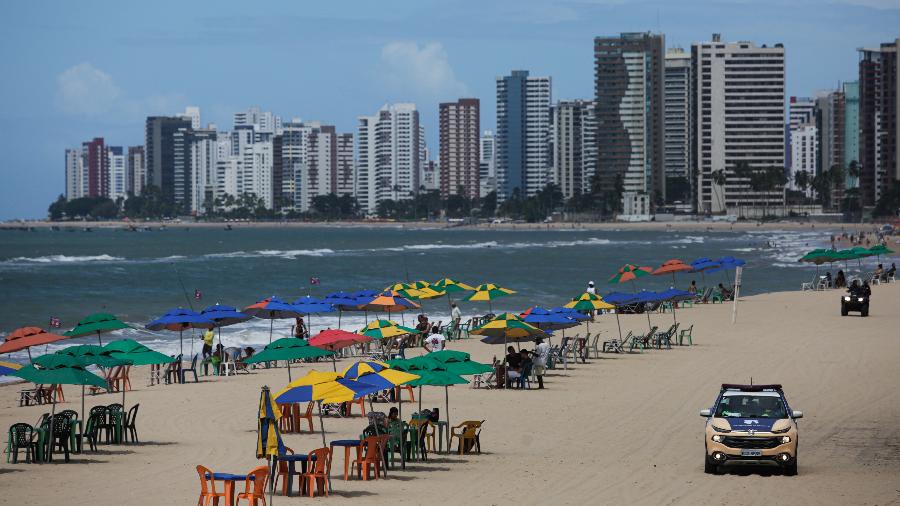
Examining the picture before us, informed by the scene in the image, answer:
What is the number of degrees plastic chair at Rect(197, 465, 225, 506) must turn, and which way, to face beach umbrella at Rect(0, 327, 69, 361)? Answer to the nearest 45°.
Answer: approximately 90° to its left

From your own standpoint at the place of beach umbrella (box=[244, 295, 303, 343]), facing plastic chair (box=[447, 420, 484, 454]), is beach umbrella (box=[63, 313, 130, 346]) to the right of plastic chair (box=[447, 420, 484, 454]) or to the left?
right

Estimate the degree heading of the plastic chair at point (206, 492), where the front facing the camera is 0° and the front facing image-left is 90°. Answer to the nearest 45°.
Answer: approximately 270°

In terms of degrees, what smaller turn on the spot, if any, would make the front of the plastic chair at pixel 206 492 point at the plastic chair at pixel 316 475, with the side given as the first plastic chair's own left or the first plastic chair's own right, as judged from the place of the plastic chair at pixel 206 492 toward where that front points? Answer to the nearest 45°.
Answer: approximately 45° to the first plastic chair's own left

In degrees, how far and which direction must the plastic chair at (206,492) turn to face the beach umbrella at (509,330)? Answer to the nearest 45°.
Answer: approximately 45° to its left

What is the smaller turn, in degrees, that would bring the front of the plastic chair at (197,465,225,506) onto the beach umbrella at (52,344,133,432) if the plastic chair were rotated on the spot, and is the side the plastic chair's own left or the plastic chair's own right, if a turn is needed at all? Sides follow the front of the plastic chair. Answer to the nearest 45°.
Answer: approximately 90° to the plastic chair's own left

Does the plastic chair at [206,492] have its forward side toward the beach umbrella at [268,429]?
yes

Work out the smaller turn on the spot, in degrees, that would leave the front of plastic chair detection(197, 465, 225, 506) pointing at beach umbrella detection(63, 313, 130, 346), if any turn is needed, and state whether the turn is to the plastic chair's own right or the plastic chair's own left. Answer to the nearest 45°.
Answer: approximately 90° to the plastic chair's own left

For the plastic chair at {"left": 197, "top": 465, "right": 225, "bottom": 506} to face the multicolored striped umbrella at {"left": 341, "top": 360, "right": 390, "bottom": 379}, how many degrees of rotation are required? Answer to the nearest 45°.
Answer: approximately 45° to its left

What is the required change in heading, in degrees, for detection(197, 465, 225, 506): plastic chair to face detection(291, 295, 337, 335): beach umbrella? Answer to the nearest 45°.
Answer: approximately 90° to its left

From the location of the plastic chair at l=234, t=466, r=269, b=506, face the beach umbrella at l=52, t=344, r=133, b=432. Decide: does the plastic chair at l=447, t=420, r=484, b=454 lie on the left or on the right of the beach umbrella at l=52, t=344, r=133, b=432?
right
